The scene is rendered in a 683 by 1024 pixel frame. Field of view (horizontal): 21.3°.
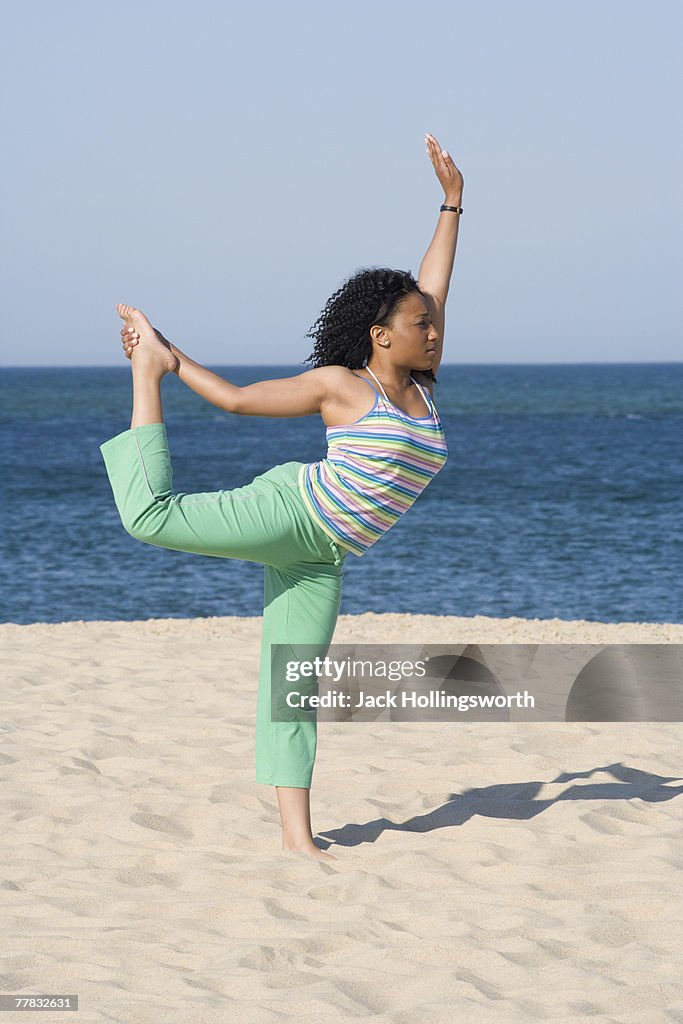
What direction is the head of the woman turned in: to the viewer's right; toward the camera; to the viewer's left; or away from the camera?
to the viewer's right

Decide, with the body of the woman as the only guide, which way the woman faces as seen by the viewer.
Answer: to the viewer's right
